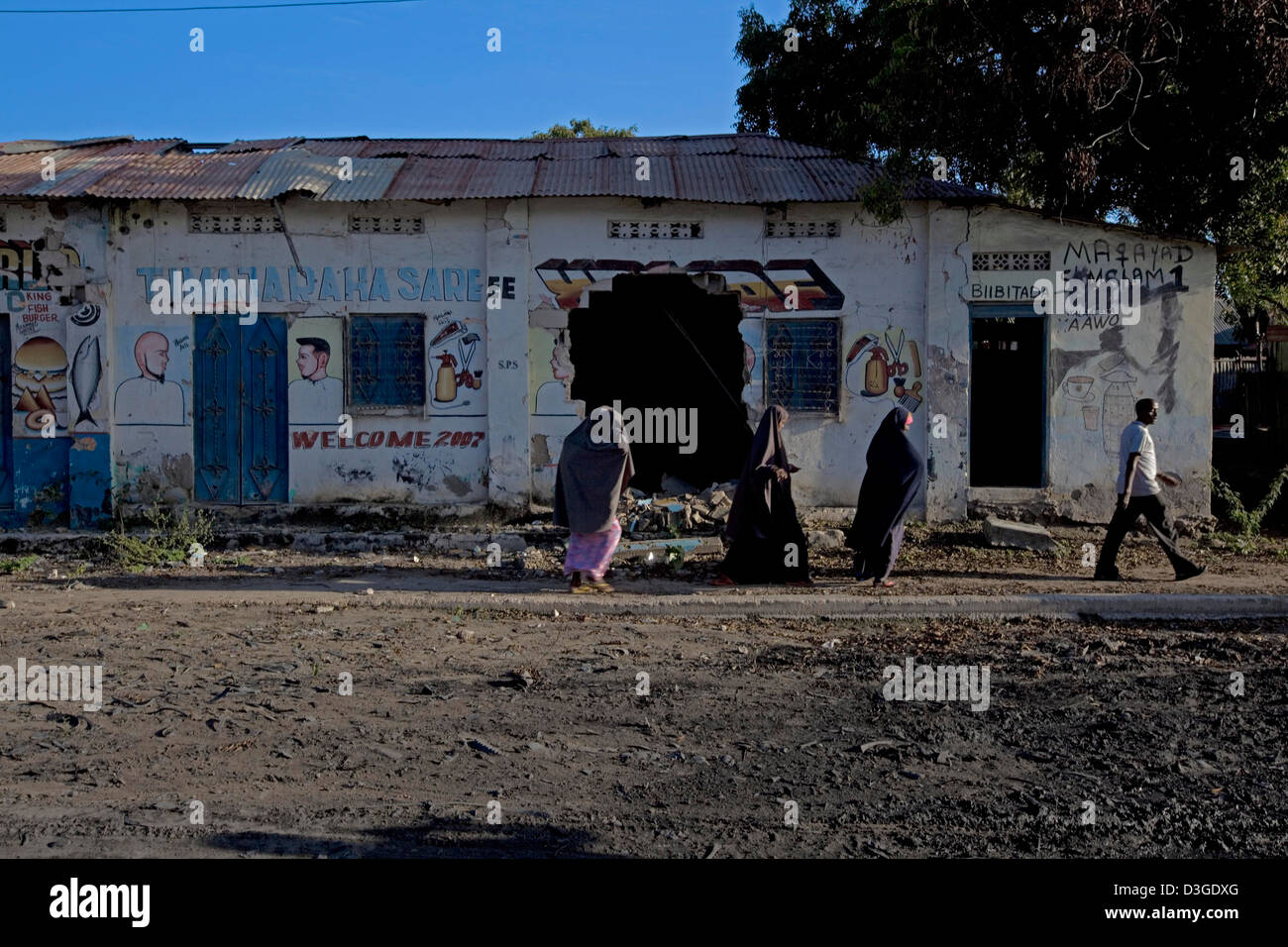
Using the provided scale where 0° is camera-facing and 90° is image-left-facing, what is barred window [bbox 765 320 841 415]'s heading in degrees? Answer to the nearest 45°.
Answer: approximately 0°

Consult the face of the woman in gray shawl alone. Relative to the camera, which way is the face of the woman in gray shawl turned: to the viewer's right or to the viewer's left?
to the viewer's right

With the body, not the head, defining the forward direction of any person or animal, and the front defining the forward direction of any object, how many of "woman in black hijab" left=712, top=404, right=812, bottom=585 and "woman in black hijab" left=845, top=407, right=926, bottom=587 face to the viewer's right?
2

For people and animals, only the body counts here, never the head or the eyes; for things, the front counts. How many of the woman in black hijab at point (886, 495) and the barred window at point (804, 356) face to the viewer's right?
1

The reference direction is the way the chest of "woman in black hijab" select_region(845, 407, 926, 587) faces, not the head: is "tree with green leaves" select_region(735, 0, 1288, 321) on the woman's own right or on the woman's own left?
on the woman's own left

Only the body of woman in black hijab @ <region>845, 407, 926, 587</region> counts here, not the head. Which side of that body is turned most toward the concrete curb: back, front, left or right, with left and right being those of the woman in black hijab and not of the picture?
right

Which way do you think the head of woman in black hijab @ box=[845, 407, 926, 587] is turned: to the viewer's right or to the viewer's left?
to the viewer's right

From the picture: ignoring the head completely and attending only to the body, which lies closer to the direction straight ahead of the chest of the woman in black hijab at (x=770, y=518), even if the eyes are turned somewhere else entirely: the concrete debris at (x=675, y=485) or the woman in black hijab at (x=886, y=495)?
the woman in black hijab

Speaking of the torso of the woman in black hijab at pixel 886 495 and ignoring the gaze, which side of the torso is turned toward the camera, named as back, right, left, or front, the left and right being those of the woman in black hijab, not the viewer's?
right

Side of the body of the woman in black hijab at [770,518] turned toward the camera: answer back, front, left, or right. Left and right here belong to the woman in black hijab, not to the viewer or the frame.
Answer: right

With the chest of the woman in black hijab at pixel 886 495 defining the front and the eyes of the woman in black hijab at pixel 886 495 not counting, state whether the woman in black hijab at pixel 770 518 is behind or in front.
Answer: behind

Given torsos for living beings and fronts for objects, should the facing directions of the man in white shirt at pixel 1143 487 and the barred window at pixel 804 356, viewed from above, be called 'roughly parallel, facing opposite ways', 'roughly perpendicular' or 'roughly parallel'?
roughly perpendicular
